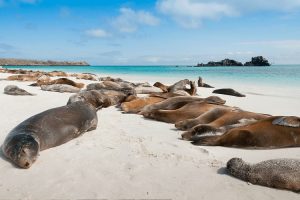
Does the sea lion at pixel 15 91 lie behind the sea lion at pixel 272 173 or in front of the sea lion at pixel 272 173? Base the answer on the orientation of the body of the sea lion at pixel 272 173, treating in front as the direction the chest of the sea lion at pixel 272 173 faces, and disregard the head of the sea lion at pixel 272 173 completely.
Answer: in front

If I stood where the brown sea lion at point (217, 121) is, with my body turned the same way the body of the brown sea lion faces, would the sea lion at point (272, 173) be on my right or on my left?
on my left

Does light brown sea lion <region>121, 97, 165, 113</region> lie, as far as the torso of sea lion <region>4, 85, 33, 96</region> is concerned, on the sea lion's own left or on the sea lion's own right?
on the sea lion's own left

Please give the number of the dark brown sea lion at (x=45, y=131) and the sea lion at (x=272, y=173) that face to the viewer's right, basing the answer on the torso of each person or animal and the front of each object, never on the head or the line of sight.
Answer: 0

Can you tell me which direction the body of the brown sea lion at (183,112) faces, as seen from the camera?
to the viewer's left

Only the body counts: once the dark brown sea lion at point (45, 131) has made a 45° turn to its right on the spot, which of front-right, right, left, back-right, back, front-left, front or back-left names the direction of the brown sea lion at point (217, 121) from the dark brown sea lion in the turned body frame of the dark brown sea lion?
back

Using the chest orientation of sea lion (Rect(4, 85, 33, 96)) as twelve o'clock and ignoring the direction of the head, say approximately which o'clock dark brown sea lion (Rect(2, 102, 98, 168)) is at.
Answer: The dark brown sea lion is roughly at 9 o'clock from the sea lion.

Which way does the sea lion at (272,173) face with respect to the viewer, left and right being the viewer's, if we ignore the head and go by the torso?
facing to the left of the viewer

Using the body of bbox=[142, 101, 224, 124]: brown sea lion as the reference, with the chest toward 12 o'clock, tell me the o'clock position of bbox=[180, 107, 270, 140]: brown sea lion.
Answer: bbox=[180, 107, 270, 140]: brown sea lion is roughly at 8 o'clock from bbox=[142, 101, 224, 124]: brown sea lion.

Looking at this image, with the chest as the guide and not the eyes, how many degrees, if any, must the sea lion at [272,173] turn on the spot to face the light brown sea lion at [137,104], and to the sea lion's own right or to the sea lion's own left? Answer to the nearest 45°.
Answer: approximately 45° to the sea lion's own right

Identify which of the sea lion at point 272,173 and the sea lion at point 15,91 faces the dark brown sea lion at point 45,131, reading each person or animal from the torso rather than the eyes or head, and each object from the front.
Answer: the sea lion at point 272,173

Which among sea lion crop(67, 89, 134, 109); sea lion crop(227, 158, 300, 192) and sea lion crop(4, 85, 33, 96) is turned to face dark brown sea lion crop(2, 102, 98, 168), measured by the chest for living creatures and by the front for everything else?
sea lion crop(227, 158, 300, 192)

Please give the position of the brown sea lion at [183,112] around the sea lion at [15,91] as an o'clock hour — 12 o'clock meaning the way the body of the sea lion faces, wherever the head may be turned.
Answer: The brown sea lion is roughly at 8 o'clock from the sea lion.
